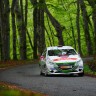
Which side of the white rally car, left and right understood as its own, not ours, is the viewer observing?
front

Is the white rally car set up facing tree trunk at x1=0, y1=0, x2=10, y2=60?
no
